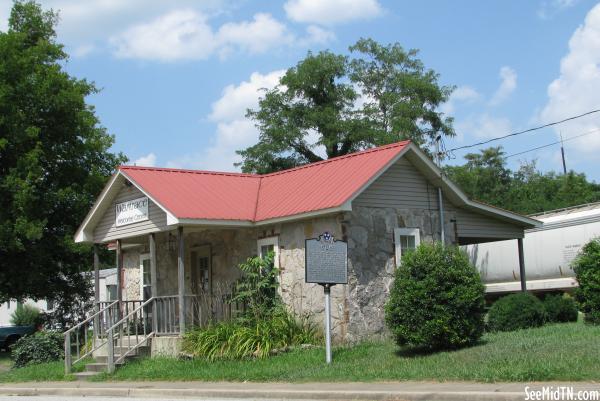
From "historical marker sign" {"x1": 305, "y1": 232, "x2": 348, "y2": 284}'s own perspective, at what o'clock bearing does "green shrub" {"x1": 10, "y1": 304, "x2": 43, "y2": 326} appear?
The green shrub is roughly at 5 o'clock from the historical marker sign.

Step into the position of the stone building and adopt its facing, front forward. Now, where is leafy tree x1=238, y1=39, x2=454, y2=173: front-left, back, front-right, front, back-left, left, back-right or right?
back-right

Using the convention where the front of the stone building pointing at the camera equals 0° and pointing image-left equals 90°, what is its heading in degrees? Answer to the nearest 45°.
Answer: approximately 45°

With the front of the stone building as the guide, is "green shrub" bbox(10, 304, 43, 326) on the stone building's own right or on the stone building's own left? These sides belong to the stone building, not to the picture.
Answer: on the stone building's own right

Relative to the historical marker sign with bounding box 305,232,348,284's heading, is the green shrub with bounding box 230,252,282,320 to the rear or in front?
to the rear

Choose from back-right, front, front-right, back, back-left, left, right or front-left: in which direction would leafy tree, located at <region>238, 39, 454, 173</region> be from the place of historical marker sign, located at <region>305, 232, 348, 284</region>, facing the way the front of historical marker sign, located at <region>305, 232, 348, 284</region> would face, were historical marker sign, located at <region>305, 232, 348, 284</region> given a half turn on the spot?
front

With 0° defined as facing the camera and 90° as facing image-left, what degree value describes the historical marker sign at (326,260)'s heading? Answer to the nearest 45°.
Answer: approximately 0°

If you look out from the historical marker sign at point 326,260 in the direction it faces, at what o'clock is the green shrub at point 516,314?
The green shrub is roughly at 8 o'clock from the historical marker sign.

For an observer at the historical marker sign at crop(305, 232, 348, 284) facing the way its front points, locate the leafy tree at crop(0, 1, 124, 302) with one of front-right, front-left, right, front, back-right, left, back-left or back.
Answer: back-right
